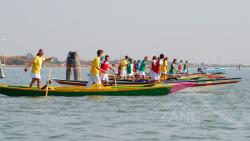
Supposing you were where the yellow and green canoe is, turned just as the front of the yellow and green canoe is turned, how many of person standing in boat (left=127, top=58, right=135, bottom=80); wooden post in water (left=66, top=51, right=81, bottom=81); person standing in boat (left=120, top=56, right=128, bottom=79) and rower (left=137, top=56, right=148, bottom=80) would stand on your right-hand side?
0

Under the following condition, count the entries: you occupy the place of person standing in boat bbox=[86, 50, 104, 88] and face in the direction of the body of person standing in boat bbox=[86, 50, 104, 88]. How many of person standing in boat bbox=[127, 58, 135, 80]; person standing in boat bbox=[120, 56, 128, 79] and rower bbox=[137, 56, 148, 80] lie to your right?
0

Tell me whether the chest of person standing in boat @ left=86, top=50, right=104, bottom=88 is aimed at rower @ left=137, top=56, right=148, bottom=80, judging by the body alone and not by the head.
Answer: no

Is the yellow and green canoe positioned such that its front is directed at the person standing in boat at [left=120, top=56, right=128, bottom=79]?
no

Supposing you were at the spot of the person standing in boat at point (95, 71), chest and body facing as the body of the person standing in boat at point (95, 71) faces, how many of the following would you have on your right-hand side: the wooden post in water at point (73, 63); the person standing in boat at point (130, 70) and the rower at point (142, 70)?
0

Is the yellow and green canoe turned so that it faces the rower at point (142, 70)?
no
